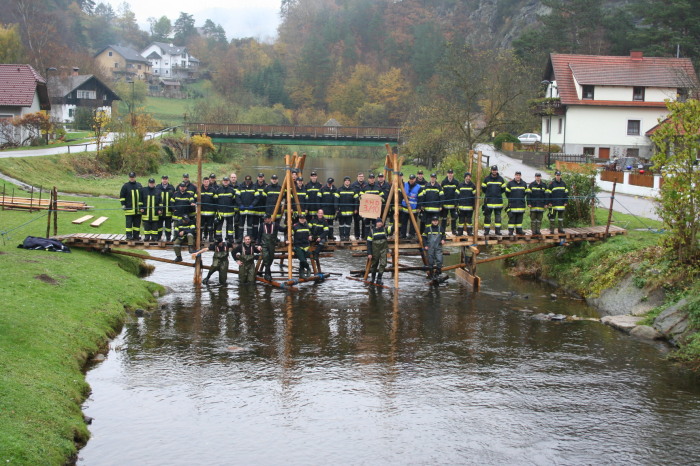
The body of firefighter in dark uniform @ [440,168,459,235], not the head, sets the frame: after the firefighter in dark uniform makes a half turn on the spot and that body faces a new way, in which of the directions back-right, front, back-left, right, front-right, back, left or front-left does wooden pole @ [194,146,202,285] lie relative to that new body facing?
left

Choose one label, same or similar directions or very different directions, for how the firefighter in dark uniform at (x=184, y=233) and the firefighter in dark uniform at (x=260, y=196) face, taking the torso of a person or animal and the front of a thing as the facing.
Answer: same or similar directions

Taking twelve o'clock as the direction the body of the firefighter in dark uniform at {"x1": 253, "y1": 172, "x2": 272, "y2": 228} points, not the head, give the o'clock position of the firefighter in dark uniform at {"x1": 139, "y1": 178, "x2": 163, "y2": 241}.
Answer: the firefighter in dark uniform at {"x1": 139, "y1": 178, "x2": 163, "y2": 241} is roughly at 3 o'clock from the firefighter in dark uniform at {"x1": 253, "y1": 172, "x2": 272, "y2": 228}.

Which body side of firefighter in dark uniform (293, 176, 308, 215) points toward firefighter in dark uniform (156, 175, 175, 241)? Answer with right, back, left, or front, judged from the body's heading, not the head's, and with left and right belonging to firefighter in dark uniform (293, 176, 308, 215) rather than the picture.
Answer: right

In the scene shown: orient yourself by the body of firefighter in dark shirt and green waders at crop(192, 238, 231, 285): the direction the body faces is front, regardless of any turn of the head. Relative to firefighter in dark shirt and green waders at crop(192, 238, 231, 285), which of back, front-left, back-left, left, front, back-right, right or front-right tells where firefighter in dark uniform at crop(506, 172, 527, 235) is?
left

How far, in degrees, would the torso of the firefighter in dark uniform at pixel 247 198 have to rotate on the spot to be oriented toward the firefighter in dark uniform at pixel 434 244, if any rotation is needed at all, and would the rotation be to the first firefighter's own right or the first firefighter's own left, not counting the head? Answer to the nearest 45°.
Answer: approximately 90° to the first firefighter's own left

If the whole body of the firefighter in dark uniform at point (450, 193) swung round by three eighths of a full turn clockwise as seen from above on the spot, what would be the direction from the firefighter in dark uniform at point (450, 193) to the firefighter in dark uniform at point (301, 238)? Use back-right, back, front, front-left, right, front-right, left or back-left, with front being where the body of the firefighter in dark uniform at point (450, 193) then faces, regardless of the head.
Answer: front-left

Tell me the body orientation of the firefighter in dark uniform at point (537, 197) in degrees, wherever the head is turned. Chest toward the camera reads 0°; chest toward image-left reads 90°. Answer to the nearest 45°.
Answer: approximately 0°

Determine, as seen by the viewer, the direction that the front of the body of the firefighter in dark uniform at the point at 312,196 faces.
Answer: toward the camera

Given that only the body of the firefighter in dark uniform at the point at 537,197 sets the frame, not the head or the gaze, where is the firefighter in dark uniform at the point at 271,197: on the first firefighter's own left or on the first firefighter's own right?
on the first firefighter's own right

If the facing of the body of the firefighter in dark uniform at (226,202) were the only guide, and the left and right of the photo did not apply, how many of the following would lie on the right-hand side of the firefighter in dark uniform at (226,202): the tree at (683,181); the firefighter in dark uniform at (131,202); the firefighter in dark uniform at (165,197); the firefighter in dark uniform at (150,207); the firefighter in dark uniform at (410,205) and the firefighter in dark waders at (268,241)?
3

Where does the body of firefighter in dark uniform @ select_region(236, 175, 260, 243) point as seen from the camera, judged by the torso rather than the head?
toward the camera

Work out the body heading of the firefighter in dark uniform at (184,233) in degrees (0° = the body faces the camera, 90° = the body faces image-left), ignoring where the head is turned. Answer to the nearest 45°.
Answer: approximately 0°

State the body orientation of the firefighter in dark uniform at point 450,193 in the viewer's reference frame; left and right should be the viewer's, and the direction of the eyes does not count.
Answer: facing the viewer

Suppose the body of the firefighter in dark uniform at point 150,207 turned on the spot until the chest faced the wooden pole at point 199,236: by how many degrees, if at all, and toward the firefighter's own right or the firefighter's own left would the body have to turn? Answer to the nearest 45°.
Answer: approximately 90° to the firefighter's own left
